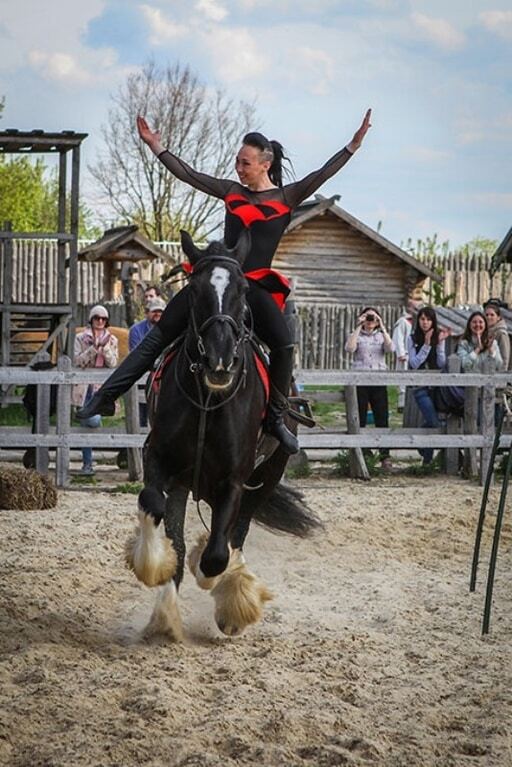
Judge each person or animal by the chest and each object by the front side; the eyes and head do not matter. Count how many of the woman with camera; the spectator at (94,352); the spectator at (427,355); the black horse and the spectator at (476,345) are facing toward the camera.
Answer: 5

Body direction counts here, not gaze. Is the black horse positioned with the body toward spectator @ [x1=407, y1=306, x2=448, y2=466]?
no

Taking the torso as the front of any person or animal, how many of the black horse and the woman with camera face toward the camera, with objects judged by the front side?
2

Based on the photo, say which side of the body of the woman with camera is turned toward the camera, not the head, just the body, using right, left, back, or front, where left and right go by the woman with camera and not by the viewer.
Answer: front

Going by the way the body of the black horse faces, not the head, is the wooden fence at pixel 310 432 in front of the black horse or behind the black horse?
behind

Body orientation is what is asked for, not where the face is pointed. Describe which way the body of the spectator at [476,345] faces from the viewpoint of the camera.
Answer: toward the camera

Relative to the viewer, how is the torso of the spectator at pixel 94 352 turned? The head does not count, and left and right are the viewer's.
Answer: facing the viewer

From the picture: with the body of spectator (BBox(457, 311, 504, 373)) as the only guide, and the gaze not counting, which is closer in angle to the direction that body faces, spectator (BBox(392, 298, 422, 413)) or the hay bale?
the hay bale

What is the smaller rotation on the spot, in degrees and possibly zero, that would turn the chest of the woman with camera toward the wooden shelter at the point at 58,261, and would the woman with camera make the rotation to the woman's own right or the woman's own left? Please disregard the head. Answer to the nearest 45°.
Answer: approximately 135° to the woman's own right

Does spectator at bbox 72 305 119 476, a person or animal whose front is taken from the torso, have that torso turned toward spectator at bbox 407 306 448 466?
no

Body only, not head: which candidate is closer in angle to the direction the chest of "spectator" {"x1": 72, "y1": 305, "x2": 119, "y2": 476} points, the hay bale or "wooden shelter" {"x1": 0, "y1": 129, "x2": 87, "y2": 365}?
the hay bale

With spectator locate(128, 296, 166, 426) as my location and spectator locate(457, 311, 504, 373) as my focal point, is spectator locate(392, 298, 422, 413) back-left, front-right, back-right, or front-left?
front-left

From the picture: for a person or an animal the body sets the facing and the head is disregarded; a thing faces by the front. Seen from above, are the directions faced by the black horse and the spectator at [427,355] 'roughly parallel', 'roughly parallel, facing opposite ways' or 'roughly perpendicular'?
roughly parallel

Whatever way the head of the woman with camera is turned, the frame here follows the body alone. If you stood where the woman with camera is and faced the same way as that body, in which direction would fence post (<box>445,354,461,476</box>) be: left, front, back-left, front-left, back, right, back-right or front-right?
front-left

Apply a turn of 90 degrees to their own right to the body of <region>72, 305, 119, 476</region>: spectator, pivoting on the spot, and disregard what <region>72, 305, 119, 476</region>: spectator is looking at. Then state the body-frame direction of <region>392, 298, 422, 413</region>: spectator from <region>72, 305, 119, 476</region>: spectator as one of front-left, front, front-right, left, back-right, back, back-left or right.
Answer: back-right

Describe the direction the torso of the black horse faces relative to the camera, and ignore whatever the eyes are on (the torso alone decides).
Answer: toward the camera
